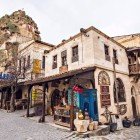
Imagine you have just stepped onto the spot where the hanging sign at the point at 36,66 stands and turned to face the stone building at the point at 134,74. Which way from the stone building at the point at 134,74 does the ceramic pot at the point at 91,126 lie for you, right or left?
right

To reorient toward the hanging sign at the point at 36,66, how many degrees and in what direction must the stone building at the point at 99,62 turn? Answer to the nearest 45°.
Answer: approximately 90° to its right

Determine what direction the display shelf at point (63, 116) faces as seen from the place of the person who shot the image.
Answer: facing the viewer and to the left of the viewer

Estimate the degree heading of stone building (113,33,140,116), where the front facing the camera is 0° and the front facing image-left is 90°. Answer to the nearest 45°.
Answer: approximately 45°

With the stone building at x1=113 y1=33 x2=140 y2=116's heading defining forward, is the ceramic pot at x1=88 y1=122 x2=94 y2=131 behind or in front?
in front

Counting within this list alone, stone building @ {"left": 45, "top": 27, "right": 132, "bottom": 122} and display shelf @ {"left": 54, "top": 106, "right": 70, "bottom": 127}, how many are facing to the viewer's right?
0

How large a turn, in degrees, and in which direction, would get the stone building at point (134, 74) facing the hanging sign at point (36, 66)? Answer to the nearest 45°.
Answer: approximately 45° to its right

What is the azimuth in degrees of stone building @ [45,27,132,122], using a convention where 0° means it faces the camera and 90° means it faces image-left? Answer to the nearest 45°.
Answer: approximately 45°

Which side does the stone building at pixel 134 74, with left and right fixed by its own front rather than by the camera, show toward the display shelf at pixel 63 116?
front

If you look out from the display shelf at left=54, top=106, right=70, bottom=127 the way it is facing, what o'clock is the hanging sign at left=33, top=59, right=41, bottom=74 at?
The hanging sign is roughly at 4 o'clock from the display shelf.

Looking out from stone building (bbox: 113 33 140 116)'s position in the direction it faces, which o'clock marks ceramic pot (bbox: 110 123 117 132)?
The ceramic pot is roughly at 11 o'clock from the stone building.

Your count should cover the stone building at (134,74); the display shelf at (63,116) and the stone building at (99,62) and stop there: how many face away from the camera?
0

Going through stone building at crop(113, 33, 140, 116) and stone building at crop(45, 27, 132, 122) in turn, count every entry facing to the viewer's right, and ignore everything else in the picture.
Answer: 0

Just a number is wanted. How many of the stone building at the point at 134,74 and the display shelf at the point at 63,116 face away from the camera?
0
